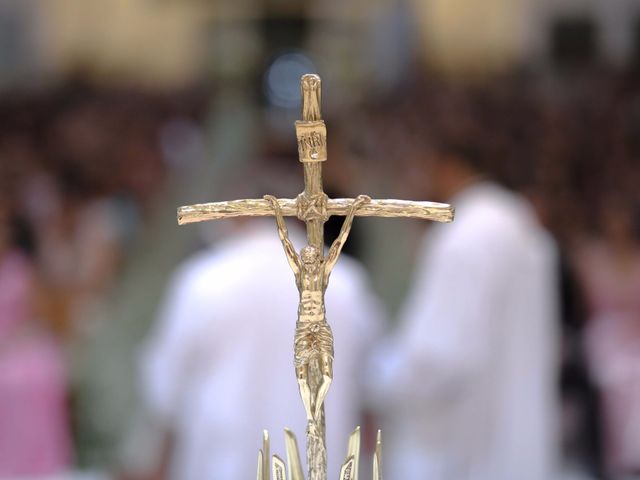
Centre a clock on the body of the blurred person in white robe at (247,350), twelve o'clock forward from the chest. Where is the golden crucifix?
The golden crucifix is roughly at 6 o'clock from the blurred person in white robe.

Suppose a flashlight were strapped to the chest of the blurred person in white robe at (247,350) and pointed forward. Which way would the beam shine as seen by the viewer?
away from the camera

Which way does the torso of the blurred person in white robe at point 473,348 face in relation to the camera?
to the viewer's left

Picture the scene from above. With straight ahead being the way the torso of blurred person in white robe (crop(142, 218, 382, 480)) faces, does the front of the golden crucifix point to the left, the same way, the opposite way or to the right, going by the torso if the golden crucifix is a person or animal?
the opposite way

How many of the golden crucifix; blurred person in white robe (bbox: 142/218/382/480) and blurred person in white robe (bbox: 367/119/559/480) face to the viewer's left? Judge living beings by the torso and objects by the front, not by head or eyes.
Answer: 1

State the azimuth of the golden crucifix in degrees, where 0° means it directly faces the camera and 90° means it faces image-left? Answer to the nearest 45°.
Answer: approximately 0°

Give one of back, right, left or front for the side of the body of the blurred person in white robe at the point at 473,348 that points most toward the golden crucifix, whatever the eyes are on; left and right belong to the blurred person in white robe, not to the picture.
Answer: left

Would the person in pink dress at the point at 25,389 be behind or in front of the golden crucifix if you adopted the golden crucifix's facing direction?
behind

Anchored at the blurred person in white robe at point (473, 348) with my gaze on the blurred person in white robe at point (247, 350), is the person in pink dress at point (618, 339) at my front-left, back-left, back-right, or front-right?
back-right

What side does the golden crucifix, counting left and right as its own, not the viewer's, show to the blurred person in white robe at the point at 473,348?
back

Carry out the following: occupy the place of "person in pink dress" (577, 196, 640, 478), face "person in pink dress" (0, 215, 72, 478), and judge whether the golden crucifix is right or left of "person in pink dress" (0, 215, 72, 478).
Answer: left

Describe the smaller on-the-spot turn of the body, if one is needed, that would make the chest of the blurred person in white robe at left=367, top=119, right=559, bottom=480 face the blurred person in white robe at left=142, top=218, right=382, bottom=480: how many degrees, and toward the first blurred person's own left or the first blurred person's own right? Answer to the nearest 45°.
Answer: approximately 45° to the first blurred person's own left

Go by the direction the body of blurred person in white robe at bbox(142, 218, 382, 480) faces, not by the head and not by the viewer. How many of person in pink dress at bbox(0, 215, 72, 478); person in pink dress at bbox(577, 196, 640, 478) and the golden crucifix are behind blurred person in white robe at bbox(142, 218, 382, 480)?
1
